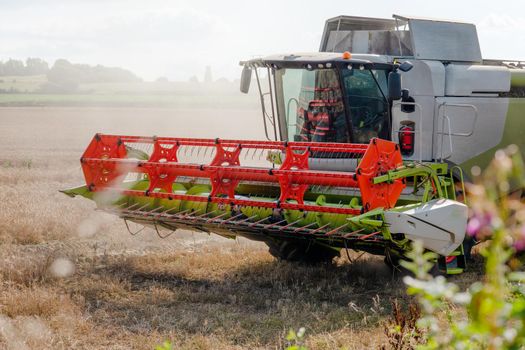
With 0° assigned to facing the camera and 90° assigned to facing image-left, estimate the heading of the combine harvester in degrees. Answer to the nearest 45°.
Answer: approximately 45°
